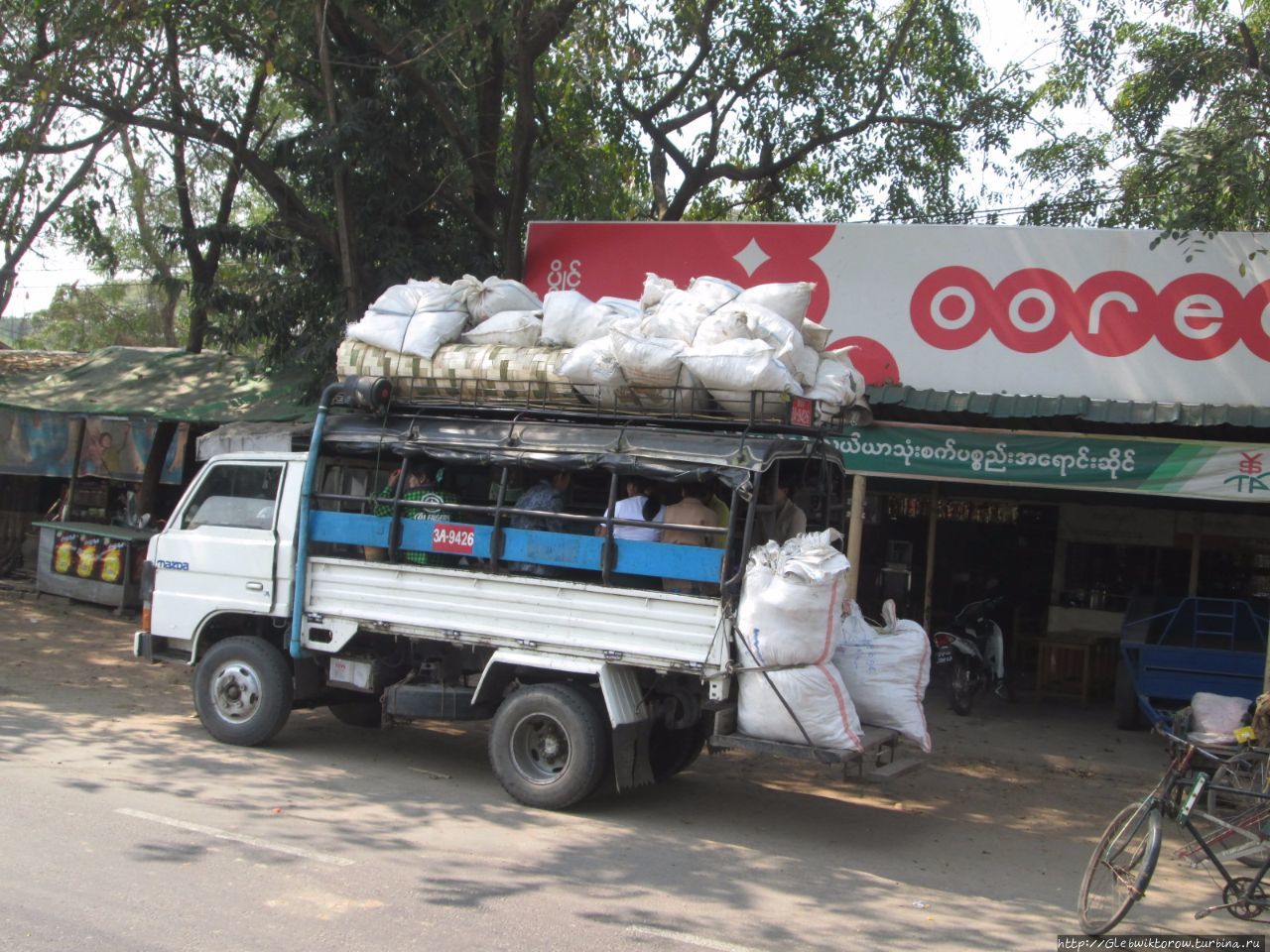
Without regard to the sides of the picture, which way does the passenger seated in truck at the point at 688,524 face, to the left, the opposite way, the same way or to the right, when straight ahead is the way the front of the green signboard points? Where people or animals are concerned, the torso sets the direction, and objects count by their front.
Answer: the opposite way

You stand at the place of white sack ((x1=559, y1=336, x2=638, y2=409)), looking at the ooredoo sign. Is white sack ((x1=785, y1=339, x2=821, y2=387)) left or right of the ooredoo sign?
right

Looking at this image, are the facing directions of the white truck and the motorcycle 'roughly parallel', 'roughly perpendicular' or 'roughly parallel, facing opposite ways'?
roughly perpendicular

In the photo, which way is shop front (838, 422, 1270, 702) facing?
toward the camera

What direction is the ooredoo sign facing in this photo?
toward the camera

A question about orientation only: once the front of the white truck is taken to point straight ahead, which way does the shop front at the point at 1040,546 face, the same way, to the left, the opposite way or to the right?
to the left

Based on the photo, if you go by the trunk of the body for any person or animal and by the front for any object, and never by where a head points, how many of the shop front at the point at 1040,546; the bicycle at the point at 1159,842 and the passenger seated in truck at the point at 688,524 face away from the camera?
1

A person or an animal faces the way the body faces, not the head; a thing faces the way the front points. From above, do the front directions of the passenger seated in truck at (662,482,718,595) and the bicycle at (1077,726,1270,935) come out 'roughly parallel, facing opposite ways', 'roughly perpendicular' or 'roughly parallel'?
roughly perpendicular

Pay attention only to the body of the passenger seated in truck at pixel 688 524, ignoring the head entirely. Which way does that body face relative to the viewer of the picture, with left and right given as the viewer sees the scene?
facing away from the viewer

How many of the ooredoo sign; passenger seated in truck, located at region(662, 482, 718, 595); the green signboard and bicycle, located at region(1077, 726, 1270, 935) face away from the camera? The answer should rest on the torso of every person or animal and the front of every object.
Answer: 1

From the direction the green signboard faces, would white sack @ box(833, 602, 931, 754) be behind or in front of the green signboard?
in front

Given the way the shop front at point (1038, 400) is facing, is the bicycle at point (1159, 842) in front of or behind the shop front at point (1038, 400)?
in front
